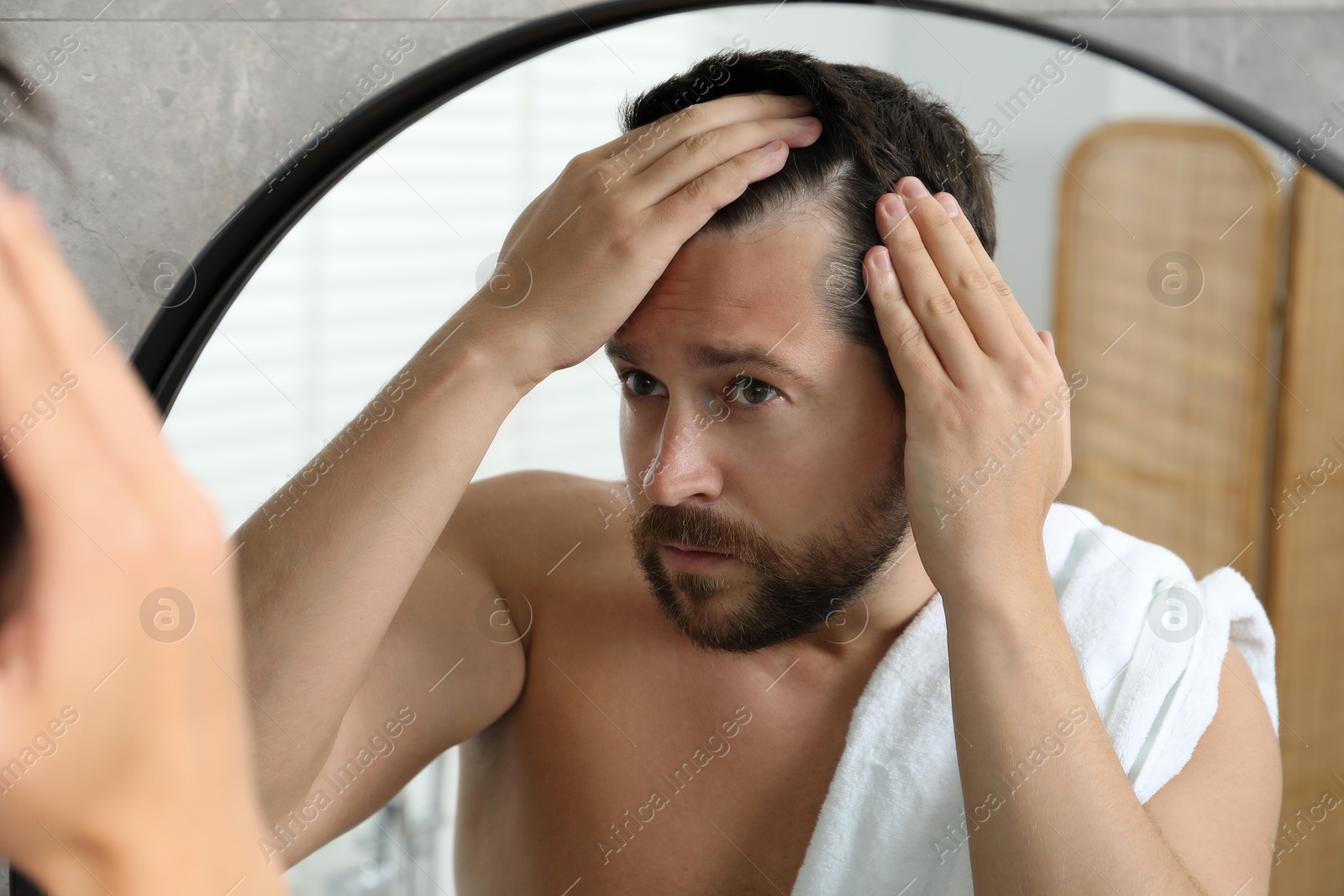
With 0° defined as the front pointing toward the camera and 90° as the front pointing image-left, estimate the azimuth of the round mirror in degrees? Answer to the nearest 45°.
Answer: approximately 0°
